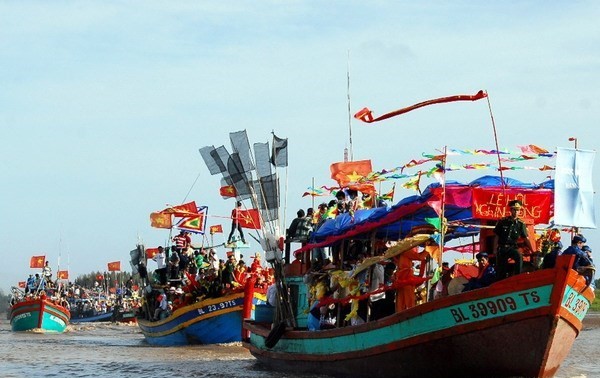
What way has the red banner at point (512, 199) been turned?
toward the camera

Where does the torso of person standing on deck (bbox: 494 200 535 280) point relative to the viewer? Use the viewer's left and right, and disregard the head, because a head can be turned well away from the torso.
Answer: facing the viewer

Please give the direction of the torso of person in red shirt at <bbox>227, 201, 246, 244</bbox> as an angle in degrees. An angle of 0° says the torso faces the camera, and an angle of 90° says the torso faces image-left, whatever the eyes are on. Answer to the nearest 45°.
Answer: approximately 315°
